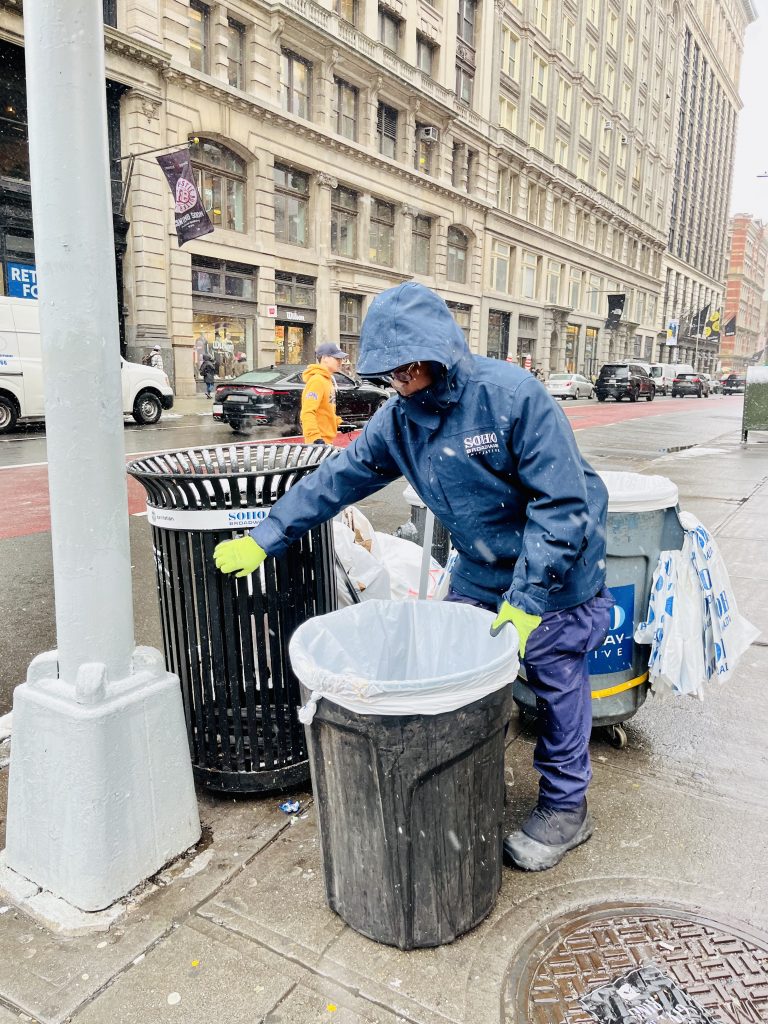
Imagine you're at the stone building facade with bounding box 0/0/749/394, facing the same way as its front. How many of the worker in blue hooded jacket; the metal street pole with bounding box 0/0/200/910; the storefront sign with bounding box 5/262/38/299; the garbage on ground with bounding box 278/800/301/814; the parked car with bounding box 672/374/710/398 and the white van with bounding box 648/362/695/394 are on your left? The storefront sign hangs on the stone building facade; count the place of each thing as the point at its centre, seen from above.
2

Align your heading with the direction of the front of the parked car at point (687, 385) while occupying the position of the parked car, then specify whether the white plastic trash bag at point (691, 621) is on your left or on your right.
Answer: on your right

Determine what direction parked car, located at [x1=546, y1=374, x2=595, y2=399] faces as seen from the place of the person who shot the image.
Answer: facing away from the viewer and to the right of the viewer

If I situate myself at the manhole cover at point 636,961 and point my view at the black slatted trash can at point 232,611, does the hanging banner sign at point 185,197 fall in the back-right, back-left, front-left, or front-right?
front-right

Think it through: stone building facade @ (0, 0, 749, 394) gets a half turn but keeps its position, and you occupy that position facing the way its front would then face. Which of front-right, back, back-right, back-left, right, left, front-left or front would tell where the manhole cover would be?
back-left

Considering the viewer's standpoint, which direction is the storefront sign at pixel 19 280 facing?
facing the viewer and to the right of the viewer

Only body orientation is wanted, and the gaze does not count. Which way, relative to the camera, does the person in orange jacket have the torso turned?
to the viewer's right

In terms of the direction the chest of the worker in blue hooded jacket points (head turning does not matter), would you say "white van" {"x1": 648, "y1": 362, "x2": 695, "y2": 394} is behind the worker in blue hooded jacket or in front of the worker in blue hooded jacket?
behind

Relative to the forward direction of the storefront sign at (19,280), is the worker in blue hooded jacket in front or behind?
in front

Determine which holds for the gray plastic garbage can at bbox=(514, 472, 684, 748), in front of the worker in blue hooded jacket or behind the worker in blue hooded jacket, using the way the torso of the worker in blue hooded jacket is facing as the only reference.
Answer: behind

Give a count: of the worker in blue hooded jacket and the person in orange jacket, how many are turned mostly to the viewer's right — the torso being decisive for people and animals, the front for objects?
1
